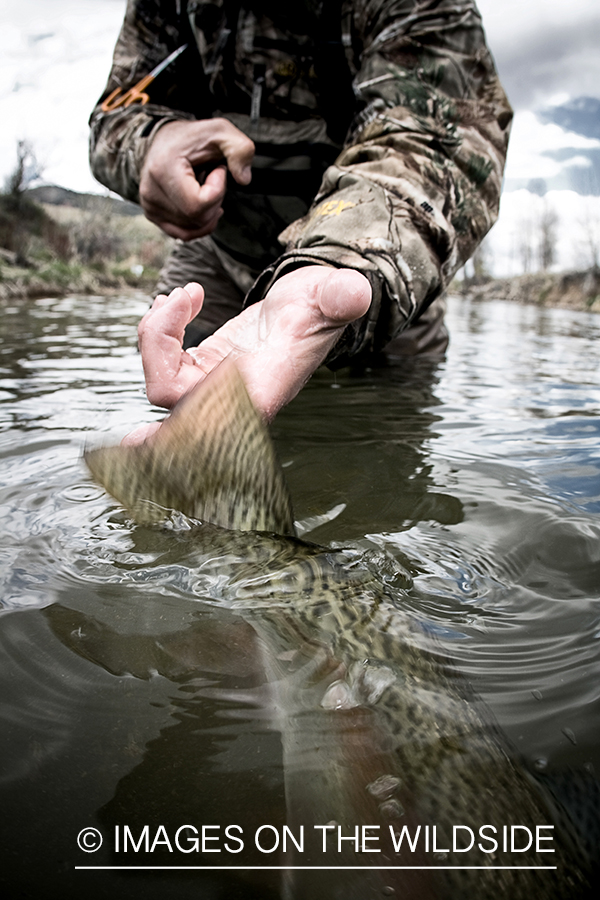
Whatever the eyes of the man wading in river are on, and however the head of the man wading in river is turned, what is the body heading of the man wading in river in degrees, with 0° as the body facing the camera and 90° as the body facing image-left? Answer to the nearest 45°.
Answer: approximately 0°
